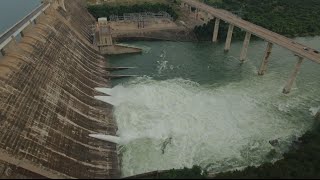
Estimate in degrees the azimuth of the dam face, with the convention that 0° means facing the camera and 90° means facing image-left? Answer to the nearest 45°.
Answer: approximately 270°
